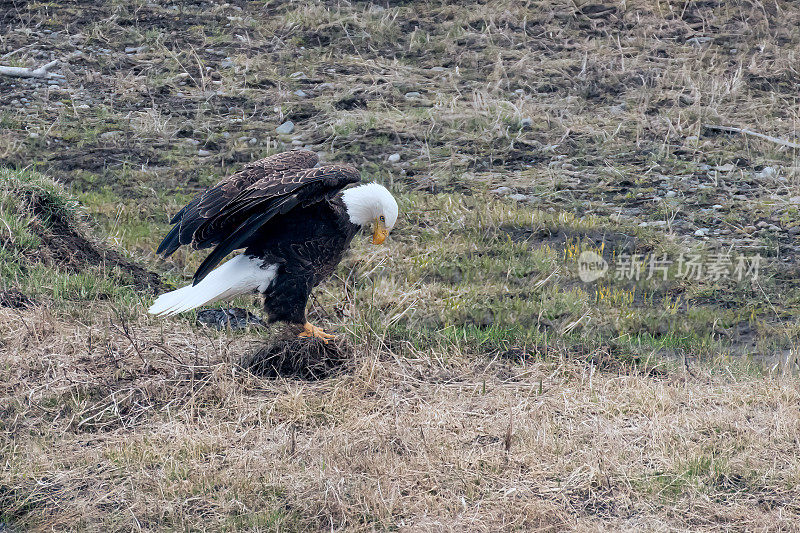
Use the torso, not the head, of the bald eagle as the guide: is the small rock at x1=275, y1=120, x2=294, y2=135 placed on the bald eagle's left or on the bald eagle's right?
on the bald eagle's left

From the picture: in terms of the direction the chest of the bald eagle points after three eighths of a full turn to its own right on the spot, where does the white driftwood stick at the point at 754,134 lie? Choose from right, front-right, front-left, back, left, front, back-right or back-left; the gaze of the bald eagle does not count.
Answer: back

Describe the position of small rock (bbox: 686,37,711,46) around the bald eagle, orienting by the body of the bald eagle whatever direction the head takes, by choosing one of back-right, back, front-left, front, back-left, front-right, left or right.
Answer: front-left

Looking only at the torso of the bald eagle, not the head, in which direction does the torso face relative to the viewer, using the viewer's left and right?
facing to the right of the viewer

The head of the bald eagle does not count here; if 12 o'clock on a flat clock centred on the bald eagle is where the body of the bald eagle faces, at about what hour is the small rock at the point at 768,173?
The small rock is roughly at 11 o'clock from the bald eagle.

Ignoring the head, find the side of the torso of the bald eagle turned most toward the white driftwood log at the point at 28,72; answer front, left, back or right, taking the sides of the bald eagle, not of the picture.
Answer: left

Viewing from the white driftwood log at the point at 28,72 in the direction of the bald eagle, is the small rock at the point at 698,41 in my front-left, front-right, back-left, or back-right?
front-left

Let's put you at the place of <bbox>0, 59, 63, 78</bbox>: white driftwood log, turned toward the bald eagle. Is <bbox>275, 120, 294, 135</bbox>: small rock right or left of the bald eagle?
left

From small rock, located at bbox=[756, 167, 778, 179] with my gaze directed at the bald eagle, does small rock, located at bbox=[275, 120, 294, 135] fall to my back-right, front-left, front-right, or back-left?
front-right
